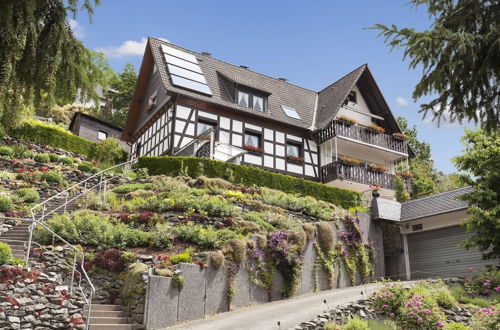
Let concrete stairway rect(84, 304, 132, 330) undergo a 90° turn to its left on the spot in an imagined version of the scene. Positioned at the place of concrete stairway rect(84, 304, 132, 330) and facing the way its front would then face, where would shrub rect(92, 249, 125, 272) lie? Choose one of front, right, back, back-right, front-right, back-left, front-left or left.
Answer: left

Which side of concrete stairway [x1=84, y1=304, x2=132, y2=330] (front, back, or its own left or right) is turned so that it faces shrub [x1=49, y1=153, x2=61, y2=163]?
back

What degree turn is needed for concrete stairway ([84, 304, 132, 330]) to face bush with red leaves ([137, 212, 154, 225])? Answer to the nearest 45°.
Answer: approximately 180°

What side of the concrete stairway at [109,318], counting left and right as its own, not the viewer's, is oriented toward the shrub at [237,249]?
left

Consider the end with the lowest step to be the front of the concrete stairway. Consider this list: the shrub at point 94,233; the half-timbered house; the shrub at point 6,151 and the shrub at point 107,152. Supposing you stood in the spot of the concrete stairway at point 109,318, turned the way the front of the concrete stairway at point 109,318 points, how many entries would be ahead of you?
0

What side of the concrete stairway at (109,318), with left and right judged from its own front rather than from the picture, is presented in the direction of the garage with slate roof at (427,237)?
left

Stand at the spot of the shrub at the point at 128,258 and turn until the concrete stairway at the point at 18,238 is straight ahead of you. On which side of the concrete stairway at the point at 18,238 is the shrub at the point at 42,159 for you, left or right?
right

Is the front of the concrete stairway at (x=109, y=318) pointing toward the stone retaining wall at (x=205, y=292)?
no

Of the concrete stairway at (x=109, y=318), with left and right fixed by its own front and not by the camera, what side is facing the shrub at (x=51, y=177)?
back

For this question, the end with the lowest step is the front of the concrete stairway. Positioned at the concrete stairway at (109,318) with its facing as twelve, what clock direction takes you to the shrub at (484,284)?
The shrub is roughly at 9 o'clock from the concrete stairway.

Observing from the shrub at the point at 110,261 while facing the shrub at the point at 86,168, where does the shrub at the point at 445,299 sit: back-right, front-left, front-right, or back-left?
back-right

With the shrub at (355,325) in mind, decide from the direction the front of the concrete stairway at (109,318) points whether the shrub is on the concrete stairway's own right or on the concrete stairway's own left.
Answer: on the concrete stairway's own left

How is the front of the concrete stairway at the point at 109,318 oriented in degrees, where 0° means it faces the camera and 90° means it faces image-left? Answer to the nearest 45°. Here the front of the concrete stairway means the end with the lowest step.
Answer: approximately 0°

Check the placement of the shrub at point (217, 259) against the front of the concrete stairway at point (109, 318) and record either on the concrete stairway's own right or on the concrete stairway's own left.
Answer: on the concrete stairway's own left

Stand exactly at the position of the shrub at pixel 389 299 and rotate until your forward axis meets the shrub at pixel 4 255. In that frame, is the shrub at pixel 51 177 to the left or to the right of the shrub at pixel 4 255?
right
